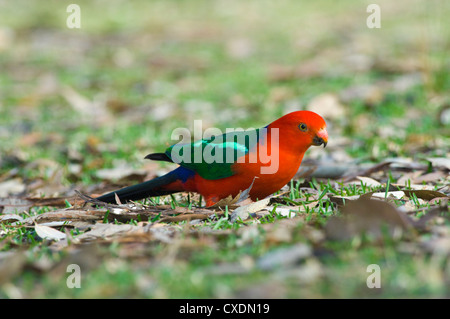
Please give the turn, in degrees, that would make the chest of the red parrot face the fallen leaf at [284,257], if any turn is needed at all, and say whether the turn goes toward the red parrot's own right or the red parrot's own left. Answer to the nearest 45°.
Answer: approximately 90° to the red parrot's own right

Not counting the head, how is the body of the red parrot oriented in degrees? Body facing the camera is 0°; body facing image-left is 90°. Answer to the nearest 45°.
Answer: approximately 270°

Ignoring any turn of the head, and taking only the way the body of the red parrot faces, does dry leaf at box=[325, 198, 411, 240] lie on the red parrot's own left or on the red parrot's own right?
on the red parrot's own right

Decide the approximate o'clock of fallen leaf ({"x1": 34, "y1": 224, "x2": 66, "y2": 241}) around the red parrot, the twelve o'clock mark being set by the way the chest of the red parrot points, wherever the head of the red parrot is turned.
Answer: The fallen leaf is roughly at 5 o'clock from the red parrot.
